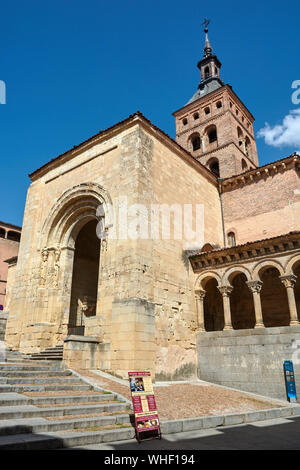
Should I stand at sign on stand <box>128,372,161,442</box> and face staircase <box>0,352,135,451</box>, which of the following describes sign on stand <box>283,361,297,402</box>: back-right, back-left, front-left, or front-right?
back-right

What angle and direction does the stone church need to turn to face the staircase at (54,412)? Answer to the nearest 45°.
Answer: approximately 45° to its left

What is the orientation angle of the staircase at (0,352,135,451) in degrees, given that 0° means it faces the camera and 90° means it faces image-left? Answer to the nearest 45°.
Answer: approximately 0°

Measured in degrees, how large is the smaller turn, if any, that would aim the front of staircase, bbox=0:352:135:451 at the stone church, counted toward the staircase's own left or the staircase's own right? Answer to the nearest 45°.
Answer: approximately 135° to the staircase's own left

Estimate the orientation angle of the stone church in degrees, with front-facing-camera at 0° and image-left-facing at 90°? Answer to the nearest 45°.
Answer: approximately 45°

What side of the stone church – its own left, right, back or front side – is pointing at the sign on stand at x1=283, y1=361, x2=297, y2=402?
left
